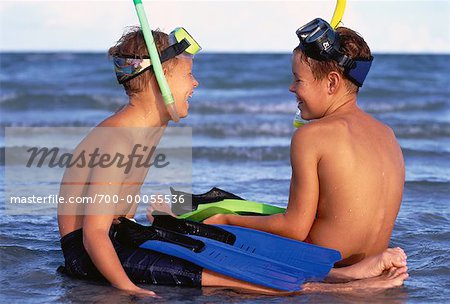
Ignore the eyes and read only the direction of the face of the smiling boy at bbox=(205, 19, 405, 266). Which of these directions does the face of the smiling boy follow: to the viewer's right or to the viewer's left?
to the viewer's left

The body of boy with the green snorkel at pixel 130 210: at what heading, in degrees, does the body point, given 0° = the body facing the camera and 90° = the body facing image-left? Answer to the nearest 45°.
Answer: approximately 270°

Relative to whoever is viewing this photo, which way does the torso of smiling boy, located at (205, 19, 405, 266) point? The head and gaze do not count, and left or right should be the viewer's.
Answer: facing away from the viewer and to the left of the viewer
